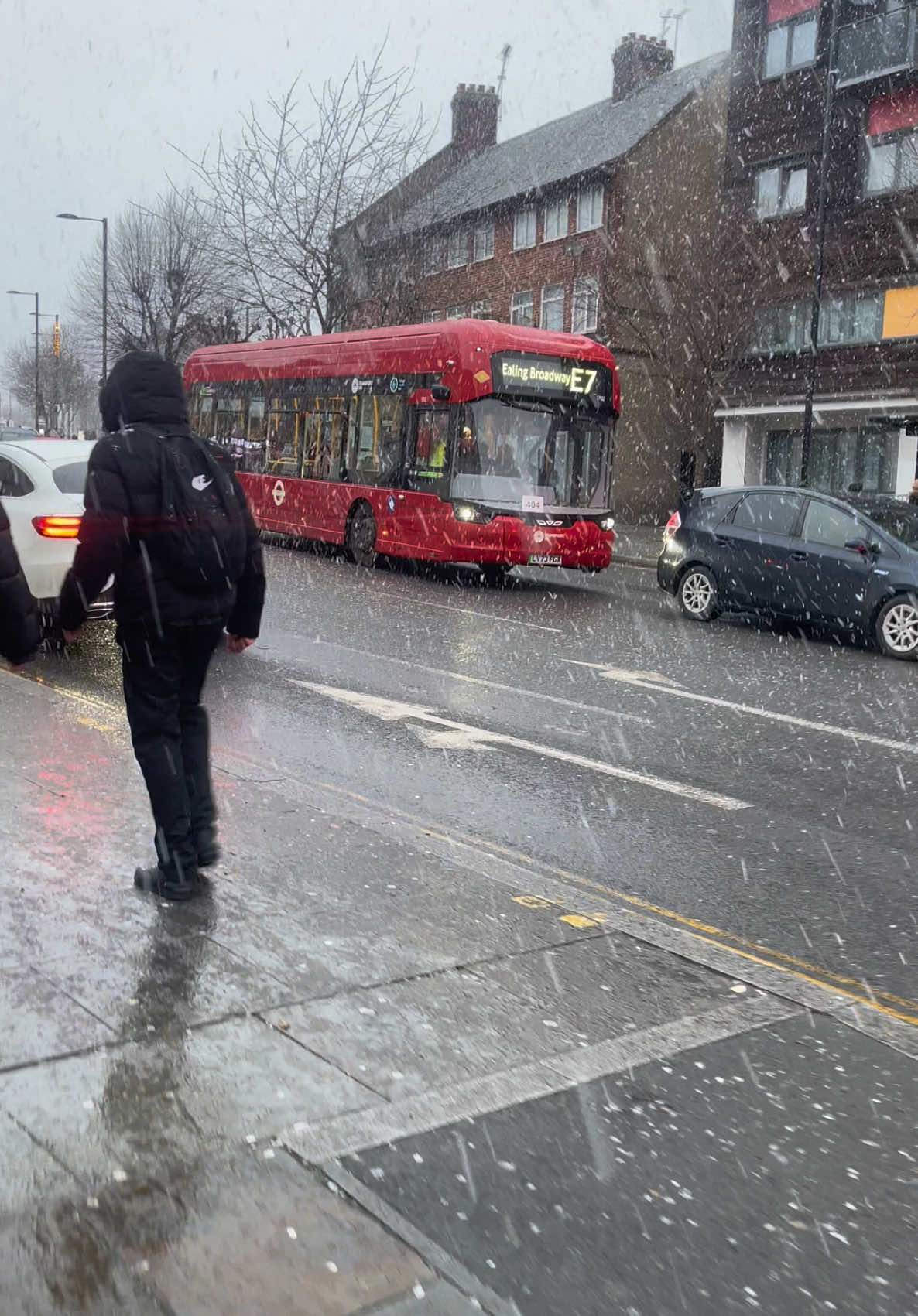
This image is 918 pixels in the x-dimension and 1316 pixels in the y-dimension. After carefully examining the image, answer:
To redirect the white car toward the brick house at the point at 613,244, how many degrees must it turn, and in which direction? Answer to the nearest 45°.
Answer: approximately 90° to its right

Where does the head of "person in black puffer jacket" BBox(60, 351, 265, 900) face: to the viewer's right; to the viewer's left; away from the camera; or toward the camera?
away from the camera

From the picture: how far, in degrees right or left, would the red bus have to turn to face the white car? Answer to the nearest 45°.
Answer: approximately 90° to its right

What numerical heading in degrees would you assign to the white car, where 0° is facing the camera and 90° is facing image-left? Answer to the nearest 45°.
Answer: approximately 135°

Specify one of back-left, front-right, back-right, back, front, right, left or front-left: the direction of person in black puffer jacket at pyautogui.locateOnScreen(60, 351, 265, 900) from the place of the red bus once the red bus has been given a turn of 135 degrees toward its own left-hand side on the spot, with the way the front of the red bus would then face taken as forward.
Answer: back

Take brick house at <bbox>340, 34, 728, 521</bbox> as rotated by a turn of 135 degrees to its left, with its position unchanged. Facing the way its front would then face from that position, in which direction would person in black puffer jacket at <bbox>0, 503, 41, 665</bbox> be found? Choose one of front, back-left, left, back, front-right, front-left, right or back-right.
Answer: right

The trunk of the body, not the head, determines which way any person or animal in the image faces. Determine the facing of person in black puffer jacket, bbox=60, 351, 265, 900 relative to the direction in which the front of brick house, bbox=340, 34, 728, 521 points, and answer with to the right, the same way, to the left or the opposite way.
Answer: to the right

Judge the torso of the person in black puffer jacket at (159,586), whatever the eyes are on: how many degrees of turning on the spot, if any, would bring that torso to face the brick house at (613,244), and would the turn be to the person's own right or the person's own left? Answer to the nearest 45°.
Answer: approximately 45° to the person's own right

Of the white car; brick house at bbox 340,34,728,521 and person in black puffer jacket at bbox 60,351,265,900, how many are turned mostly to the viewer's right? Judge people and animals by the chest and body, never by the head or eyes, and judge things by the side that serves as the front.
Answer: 0

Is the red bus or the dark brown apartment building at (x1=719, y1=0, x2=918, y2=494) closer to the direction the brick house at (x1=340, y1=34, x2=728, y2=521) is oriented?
the red bus

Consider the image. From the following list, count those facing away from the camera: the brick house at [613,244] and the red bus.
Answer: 0

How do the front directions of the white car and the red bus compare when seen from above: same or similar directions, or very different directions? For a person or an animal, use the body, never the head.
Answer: very different directions

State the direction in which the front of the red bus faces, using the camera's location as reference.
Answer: facing the viewer and to the right of the viewer

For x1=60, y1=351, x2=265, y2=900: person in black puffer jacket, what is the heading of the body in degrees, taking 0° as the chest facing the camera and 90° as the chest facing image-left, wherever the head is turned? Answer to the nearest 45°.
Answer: approximately 135°

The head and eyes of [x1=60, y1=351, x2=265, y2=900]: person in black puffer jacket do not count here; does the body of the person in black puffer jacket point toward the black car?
no

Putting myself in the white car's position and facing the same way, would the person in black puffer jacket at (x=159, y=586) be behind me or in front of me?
behind

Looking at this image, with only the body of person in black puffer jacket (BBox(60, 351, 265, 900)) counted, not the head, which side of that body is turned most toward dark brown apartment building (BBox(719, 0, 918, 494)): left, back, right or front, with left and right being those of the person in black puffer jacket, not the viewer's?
right

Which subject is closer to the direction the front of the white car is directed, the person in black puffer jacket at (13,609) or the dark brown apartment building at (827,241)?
the dark brown apartment building
